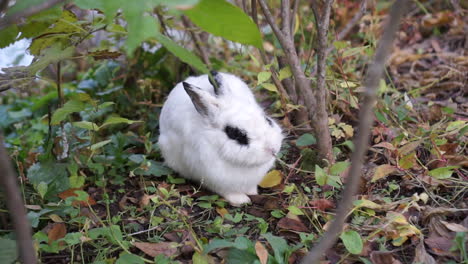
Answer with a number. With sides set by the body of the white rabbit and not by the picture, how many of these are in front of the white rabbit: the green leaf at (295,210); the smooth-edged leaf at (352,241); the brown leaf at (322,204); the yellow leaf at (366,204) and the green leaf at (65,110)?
4

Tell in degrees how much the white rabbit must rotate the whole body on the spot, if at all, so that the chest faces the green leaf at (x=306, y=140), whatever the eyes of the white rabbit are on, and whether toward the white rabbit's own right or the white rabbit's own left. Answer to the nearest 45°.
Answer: approximately 90° to the white rabbit's own left

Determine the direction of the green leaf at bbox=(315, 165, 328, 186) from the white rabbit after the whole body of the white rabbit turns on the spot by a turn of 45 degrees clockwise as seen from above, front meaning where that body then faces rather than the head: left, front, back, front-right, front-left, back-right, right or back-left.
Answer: front-left

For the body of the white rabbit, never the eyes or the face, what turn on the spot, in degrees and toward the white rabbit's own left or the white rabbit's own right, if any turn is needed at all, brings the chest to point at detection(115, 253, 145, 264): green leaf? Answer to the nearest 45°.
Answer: approximately 90° to the white rabbit's own right

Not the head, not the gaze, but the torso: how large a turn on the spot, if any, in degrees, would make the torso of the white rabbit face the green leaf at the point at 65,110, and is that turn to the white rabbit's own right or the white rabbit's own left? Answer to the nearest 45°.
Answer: approximately 135° to the white rabbit's own right

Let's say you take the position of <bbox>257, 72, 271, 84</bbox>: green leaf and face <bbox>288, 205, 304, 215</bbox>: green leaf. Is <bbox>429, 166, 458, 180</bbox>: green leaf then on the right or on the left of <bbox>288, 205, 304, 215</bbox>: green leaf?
left

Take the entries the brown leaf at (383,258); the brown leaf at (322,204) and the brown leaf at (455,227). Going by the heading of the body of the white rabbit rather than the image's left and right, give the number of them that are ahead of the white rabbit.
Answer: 3

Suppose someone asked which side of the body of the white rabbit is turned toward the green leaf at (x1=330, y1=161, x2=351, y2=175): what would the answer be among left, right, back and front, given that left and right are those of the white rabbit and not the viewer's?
front

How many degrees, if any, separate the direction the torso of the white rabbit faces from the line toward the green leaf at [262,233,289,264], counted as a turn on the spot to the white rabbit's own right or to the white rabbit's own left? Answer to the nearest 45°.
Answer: approximately 45° to the white rabbit's own right

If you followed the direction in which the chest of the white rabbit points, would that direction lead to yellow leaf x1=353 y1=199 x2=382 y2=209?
yes

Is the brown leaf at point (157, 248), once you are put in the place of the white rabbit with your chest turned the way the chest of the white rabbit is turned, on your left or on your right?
on your right

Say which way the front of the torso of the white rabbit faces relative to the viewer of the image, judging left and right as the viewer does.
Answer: facing the viewer and to the right of the viewer

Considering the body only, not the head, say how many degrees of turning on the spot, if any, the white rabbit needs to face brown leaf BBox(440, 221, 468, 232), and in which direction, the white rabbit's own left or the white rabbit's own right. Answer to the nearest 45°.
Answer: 0° — it already faces it
